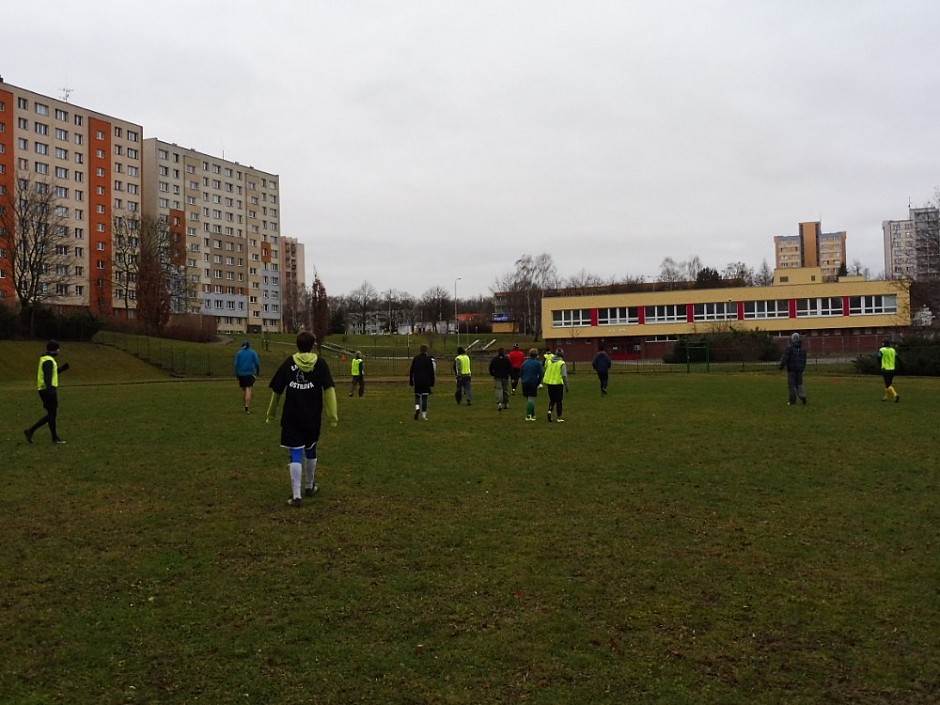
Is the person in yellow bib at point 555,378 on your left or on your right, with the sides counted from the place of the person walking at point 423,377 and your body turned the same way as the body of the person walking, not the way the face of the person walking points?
on your right

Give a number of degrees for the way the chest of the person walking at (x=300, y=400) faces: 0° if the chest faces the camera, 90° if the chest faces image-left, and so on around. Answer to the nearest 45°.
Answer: approximately 180°

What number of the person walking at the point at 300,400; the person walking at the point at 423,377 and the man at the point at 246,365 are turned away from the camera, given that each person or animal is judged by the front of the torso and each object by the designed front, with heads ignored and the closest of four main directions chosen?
3

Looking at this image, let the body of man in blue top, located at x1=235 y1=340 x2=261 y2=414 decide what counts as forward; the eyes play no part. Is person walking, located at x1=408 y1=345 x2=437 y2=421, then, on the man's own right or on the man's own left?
on the man's own right

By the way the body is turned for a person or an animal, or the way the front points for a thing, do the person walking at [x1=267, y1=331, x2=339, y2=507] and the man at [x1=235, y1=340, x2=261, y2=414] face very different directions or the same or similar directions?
same or similar directions

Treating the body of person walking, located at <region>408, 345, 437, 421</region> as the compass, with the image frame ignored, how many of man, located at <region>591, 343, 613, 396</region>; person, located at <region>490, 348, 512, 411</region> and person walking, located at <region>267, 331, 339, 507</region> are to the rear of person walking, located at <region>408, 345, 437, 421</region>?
1

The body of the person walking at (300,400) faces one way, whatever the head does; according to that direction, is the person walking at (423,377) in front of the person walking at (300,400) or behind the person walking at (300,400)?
in front

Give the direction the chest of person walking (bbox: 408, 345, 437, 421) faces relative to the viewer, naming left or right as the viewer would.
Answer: facing away from the viewer

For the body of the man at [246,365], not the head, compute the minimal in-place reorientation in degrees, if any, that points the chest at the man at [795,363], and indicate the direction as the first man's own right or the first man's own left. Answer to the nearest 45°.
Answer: approximately 90° to the first man's own right

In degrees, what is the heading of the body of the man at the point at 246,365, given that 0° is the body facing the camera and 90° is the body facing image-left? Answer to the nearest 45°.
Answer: approximately 180°

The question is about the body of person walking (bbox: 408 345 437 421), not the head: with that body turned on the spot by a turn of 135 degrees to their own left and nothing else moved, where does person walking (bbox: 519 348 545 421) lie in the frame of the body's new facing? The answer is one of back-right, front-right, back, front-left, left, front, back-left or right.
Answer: back-left

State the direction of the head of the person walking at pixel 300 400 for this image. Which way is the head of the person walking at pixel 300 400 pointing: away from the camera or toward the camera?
away from the camera

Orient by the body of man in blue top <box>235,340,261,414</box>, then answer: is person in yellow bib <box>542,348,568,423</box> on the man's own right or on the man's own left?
on the man's own right

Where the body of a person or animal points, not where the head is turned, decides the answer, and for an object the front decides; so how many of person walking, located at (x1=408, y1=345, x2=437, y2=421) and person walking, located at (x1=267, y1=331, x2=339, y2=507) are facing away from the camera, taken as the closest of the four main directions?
2
